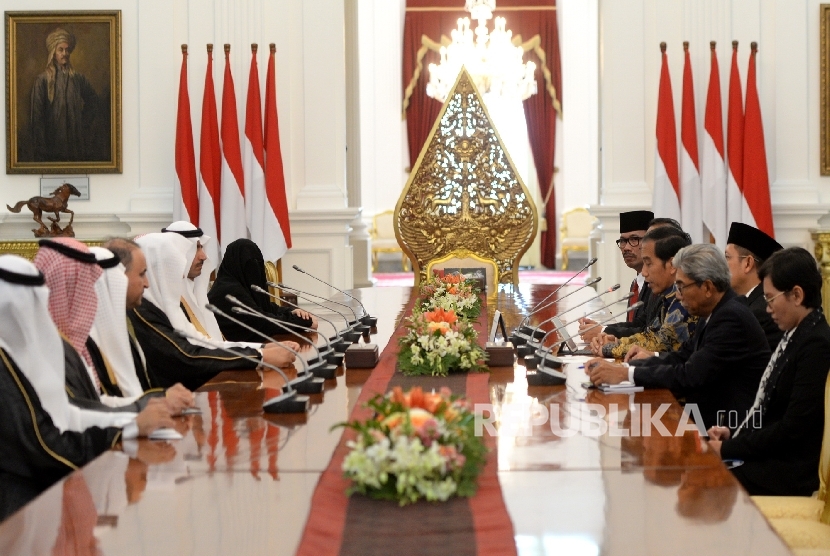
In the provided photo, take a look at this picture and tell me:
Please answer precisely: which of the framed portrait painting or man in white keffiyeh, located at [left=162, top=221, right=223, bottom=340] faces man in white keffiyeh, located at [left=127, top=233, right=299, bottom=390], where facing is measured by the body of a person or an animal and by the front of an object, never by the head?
the framed portrait painting

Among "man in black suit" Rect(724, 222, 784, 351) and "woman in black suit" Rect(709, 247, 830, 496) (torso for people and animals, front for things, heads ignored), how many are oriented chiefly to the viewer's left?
2

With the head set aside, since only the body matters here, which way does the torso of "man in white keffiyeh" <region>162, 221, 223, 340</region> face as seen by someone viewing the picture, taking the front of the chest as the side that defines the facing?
to the viewer's right

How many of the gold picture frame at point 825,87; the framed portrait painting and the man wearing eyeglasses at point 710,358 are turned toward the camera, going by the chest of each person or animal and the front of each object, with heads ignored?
2

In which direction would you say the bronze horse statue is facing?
to the viewer's right

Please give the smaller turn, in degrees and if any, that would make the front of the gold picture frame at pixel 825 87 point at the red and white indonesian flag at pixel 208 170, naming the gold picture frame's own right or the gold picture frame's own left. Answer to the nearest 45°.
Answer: approximately 90° to the gold picture frame's own right

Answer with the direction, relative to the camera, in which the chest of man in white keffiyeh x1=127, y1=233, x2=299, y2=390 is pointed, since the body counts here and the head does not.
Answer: to the viewer's right

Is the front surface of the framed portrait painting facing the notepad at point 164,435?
yes

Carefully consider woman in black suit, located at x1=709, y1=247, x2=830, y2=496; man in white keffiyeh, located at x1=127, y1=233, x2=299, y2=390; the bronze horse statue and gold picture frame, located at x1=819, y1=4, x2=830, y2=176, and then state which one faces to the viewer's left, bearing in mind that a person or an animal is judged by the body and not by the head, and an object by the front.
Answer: the woman in black suit

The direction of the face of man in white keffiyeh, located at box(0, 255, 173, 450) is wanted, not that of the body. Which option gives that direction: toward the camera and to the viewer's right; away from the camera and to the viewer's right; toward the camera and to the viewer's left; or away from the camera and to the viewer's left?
away from the camera and to the viewer's right

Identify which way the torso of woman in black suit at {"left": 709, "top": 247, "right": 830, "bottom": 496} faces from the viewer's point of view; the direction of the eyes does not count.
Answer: to the viewer's left

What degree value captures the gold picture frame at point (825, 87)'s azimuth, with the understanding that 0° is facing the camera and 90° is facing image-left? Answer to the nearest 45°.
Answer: approximately 0°

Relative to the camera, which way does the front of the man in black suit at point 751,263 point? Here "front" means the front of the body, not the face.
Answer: to the viewer's left

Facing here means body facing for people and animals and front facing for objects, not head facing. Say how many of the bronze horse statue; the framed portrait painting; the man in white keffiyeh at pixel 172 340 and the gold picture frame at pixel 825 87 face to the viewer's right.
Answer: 2

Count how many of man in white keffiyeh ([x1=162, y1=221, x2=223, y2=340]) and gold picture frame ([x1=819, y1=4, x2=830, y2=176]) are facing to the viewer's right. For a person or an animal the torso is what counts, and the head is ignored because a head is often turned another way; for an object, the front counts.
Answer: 1
